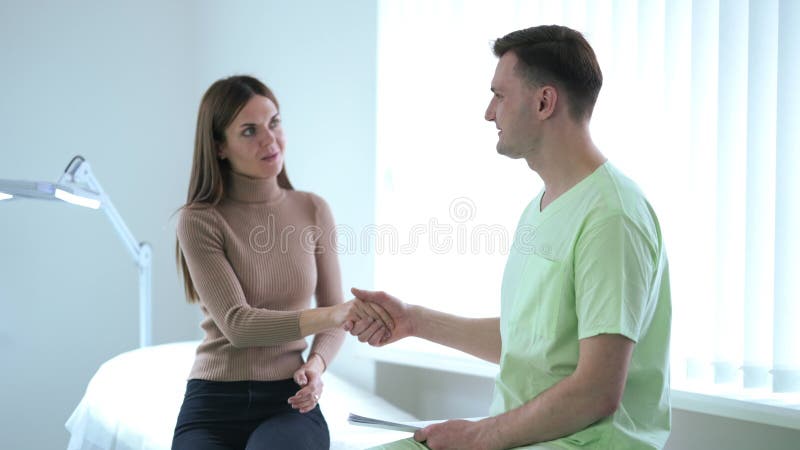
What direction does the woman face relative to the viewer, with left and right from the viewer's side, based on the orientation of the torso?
facing the viewer and to the right of the viewer

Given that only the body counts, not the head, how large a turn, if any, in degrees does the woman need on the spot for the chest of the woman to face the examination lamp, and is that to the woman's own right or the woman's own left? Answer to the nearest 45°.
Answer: approximately 180°

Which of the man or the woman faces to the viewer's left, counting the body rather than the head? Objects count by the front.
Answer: the man

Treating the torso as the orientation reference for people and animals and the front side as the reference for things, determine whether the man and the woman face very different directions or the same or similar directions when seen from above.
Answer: very different directions

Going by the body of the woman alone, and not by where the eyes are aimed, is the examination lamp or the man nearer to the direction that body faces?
the man

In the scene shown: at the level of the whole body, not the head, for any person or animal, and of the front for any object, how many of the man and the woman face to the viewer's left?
1

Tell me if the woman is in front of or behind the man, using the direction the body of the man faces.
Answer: in front

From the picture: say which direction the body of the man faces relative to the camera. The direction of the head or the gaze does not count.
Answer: to the viewer's left

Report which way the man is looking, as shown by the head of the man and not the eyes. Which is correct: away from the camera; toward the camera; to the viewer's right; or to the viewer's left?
to the viewer's left

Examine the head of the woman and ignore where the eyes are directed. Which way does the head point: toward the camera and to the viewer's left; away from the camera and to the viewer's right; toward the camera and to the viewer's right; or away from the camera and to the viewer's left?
toward the camera and to the viewer's right
